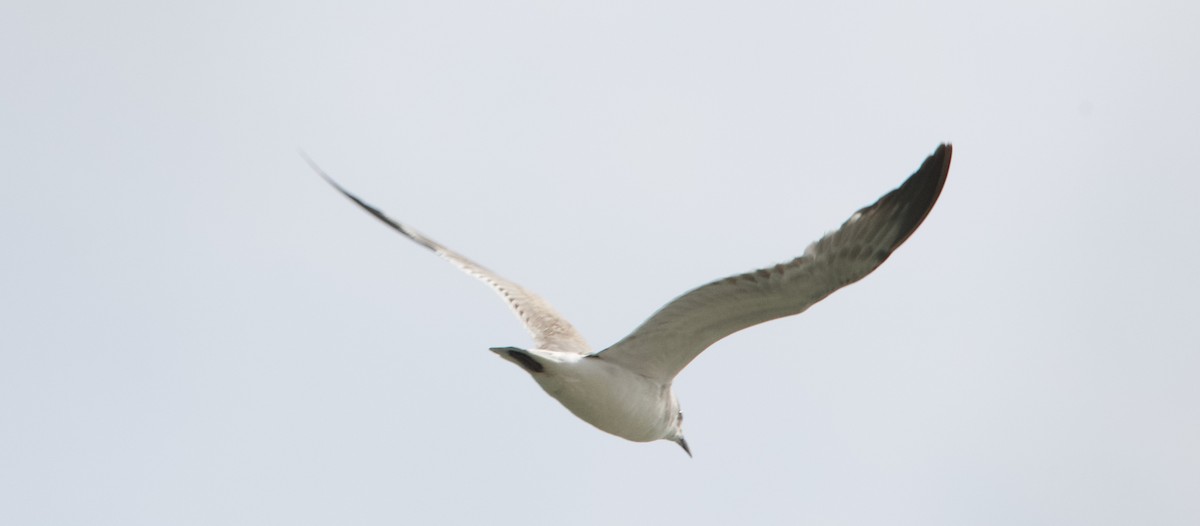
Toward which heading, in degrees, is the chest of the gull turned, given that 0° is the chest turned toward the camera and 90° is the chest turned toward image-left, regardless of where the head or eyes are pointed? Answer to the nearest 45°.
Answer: approximately 225°
